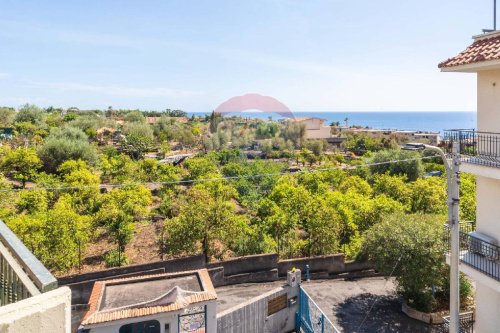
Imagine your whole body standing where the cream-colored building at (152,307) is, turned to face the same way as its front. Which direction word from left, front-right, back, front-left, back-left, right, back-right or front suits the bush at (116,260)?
back

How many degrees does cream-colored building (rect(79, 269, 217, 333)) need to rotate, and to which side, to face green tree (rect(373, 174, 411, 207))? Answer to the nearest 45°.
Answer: approximately 135° to its left

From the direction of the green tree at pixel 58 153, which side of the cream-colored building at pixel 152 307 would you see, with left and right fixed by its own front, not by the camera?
back

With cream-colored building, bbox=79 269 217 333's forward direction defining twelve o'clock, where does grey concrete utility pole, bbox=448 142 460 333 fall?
The grey concrete utility pole is roughly at 10 o'clock from the cream-colored building.

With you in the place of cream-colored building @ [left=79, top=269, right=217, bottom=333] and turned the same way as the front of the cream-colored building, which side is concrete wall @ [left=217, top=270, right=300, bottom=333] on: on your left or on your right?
on your left

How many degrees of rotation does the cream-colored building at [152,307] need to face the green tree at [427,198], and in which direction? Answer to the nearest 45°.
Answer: approximately 135° to its left

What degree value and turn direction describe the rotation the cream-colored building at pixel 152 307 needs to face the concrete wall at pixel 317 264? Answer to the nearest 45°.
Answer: approximately 135° to its left

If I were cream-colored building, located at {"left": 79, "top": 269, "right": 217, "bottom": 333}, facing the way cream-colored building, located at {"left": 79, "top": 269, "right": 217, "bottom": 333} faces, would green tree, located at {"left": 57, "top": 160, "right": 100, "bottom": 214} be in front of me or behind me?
behind

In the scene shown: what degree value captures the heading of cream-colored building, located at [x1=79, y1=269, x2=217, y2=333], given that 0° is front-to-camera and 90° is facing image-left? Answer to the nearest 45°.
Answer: approximately 0°

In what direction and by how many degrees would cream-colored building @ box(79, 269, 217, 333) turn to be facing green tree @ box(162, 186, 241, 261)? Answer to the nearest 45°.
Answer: approximately 180°

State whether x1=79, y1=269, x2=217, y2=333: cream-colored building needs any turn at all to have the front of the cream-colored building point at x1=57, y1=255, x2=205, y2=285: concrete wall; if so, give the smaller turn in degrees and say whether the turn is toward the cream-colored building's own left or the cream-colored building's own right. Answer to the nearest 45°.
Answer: approximately 180°
